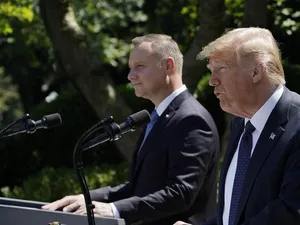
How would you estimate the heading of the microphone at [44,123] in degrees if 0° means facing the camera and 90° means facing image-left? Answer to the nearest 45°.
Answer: approximately 270°

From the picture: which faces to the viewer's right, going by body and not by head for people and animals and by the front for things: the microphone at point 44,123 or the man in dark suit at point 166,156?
the microphone

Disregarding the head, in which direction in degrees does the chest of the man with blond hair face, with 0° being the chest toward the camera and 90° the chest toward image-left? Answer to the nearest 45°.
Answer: approximately 45°

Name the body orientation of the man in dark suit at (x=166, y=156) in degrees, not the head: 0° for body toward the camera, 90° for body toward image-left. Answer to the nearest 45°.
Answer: approximately 90°

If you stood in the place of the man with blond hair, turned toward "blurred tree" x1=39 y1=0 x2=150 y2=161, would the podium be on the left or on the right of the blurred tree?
left

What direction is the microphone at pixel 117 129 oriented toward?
to the viewer's right
